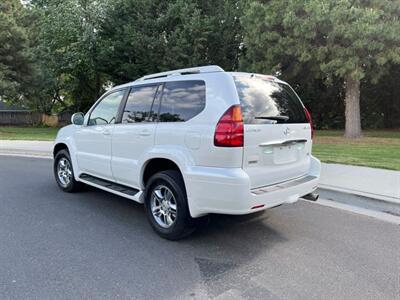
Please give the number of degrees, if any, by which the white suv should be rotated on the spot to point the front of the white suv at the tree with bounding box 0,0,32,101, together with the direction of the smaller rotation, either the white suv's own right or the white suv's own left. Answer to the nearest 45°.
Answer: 0° — it already faces it

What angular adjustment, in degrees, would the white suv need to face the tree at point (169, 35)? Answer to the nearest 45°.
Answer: approximately 45° to its right

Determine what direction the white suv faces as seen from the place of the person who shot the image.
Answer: facing away from the viewer and to the left of the viewer

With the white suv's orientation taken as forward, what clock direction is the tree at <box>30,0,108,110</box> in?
The tree is roughly at 1 o'clock from the white suv.

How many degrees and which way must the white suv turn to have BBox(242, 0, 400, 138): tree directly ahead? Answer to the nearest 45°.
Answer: approximately 90° to its right
